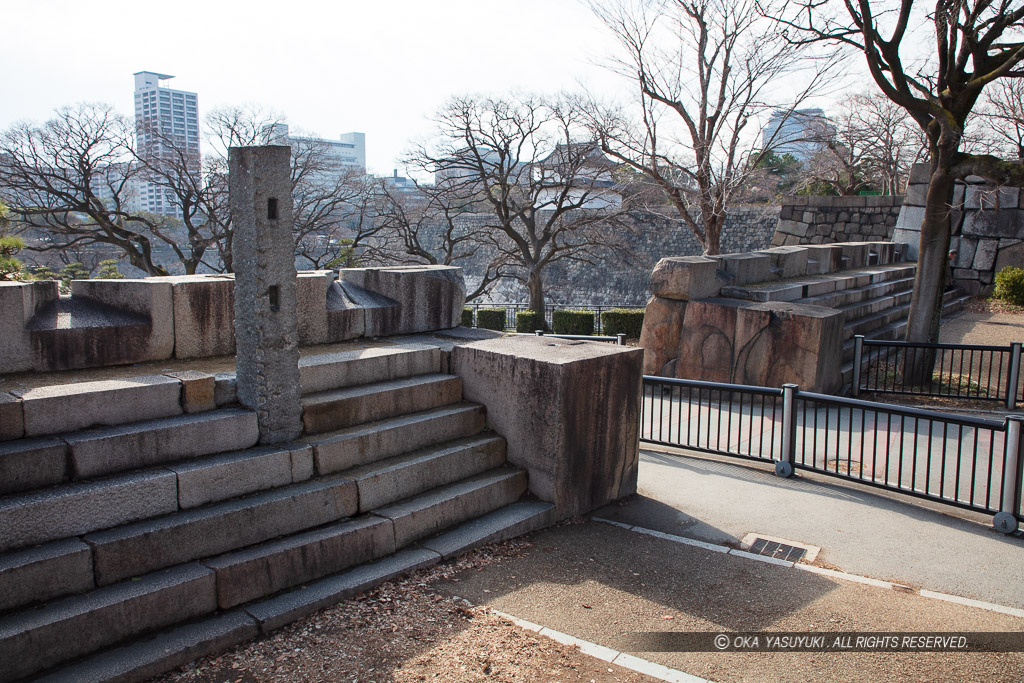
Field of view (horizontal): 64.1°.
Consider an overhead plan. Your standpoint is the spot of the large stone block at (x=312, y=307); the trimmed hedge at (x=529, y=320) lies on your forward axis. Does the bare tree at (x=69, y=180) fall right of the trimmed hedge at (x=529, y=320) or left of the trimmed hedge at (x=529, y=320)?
left

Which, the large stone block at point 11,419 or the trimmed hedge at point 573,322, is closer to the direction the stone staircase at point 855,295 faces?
the large stone block

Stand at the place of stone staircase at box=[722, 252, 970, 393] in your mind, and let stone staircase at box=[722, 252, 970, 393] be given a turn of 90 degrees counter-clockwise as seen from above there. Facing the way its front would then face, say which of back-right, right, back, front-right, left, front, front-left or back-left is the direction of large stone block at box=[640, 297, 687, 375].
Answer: back

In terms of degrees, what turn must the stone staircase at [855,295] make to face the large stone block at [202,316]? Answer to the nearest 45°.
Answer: approximately 45° to its right

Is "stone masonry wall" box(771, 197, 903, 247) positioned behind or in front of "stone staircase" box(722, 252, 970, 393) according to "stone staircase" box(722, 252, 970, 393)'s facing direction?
behind

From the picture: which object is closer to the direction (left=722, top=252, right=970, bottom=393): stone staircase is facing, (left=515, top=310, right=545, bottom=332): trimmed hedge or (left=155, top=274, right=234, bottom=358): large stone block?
the large stone block

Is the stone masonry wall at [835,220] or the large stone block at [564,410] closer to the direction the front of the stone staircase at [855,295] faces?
the large stone block
